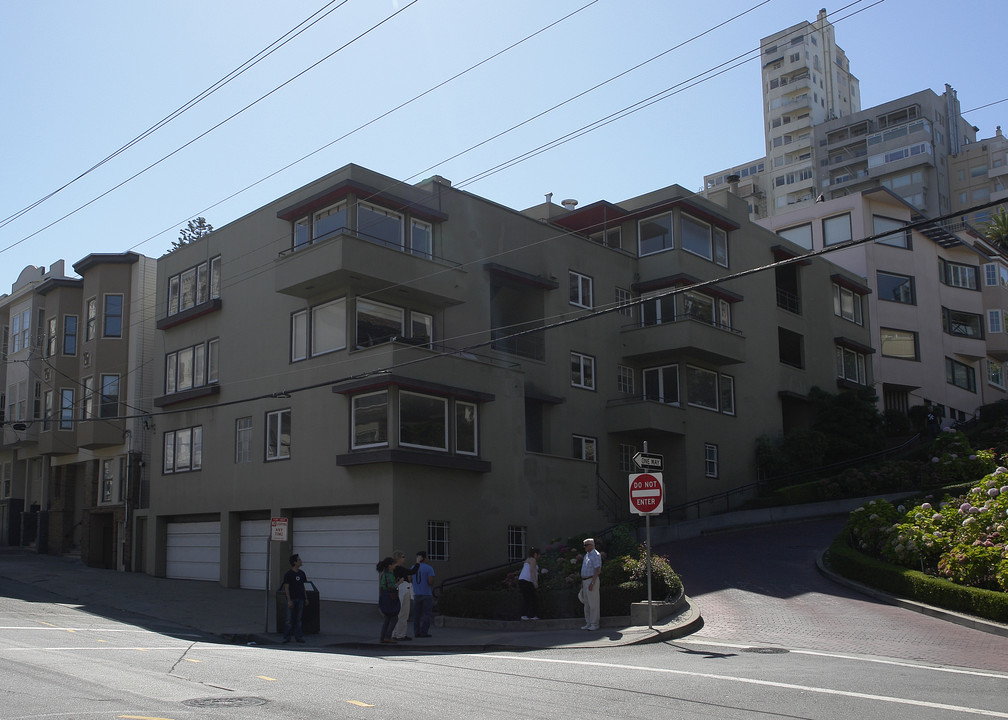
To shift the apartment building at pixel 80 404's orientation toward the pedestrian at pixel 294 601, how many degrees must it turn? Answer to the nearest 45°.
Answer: approximately 45° to its left

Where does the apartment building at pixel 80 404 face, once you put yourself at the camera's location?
facing the viewer and to the left of the viewer

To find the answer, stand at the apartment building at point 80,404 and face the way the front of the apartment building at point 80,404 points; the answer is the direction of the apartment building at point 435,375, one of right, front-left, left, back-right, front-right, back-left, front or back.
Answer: left

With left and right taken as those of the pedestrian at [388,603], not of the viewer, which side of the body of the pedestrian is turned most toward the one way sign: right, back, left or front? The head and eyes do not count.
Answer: front

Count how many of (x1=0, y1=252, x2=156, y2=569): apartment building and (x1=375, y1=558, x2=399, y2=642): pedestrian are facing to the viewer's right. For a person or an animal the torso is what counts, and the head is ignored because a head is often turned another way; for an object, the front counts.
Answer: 1

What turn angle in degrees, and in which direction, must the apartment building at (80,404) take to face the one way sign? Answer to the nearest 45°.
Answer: approximately 45° to its left

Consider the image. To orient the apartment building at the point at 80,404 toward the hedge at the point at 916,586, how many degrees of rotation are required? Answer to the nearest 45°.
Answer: approximately 90° to its left
